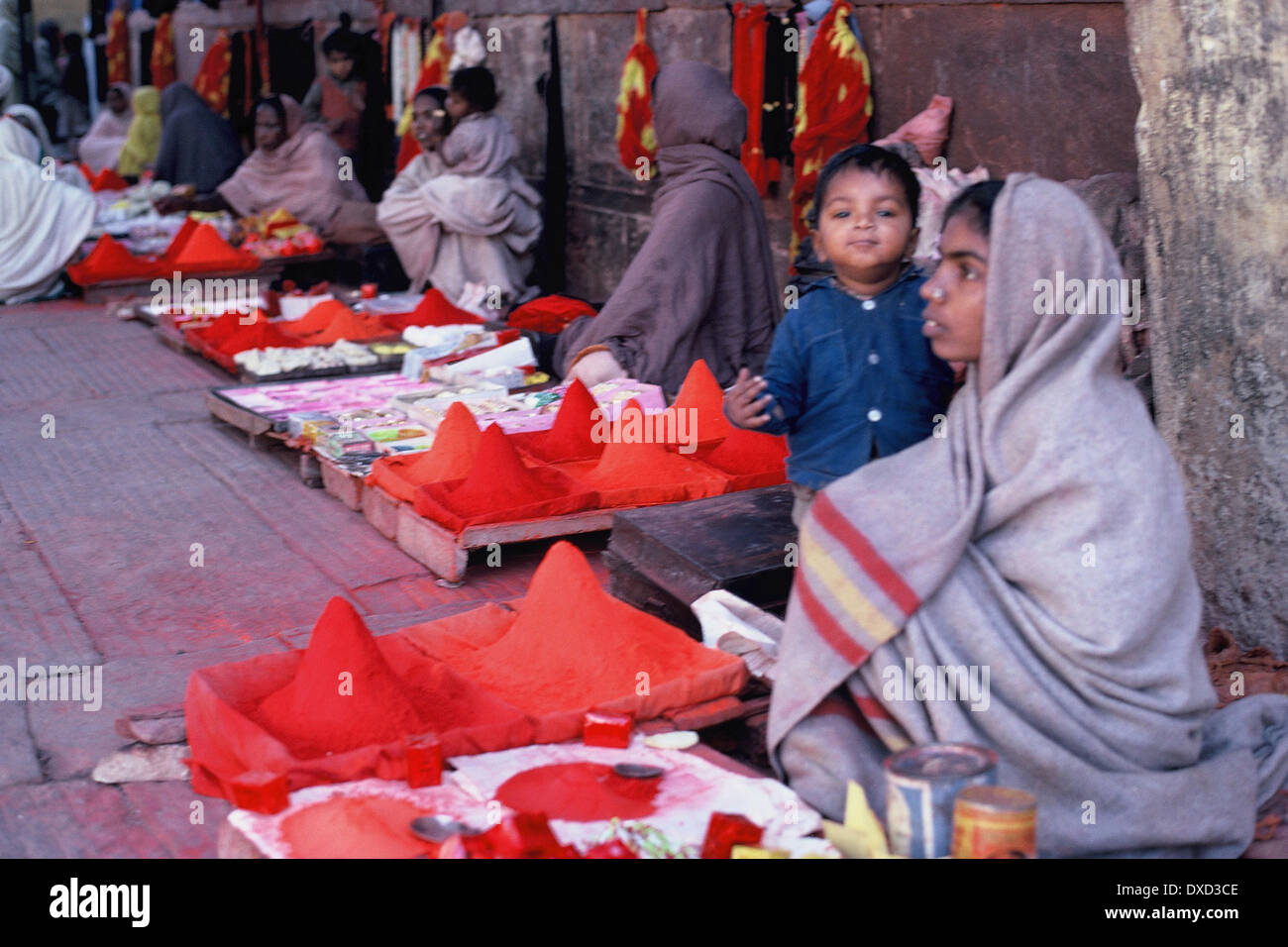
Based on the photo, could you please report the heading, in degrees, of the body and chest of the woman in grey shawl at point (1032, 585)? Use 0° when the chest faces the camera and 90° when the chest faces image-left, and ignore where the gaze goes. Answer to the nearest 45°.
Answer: approximately 90°

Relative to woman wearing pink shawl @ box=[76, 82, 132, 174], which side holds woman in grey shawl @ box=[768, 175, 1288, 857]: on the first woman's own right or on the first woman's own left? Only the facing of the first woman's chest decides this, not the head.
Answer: on the first woman's own left

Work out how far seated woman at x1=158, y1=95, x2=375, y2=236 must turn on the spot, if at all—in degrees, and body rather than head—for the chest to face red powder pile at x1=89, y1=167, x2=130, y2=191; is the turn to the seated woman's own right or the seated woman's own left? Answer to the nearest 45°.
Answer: approximately 90° to the seated woman's own right

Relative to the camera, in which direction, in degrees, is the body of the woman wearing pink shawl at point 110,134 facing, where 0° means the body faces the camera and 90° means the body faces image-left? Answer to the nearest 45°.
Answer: approximately 45°

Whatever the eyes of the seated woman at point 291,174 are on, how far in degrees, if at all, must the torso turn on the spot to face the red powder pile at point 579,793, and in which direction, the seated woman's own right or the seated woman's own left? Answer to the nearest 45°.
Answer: approximately 45° to the seated woman's own left

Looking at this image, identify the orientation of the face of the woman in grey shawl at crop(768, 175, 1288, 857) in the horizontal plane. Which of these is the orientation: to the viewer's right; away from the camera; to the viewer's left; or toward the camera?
to the viewer's left

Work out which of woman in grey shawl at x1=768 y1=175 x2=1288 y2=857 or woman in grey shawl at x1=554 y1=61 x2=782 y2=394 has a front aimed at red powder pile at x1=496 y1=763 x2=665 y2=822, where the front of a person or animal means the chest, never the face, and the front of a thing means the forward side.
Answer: woman in grey shawl at x1=768 y1=175 x2=1288 y2=857

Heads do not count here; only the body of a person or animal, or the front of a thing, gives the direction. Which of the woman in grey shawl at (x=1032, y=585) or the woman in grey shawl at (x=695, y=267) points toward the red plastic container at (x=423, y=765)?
the woman in grey shawl at (x=1032, y=585)

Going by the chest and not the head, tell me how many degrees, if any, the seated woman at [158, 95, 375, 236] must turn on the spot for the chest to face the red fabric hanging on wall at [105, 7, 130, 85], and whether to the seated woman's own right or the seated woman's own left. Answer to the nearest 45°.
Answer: approximately 135° to the seated woman's own right

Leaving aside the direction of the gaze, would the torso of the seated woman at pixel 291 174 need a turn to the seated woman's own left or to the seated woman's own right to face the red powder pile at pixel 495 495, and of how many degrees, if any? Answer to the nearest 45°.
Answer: approximately 45° to the seated woman's own left

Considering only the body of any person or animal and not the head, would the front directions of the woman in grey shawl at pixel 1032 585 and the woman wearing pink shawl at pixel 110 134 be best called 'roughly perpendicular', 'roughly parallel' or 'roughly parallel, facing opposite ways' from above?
roughly perpendicular

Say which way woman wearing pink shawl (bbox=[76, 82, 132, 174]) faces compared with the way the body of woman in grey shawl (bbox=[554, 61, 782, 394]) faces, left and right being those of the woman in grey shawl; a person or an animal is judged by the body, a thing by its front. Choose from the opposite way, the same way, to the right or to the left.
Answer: to the left

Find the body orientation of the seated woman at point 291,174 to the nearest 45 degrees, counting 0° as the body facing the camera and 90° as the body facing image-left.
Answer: approximately 45°

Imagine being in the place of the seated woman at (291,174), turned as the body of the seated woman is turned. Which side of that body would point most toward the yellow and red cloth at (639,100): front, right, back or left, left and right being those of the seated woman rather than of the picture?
left

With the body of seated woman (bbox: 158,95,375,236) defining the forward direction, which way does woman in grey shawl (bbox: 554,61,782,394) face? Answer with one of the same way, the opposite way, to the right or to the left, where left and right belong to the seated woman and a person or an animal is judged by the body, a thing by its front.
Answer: to the right
